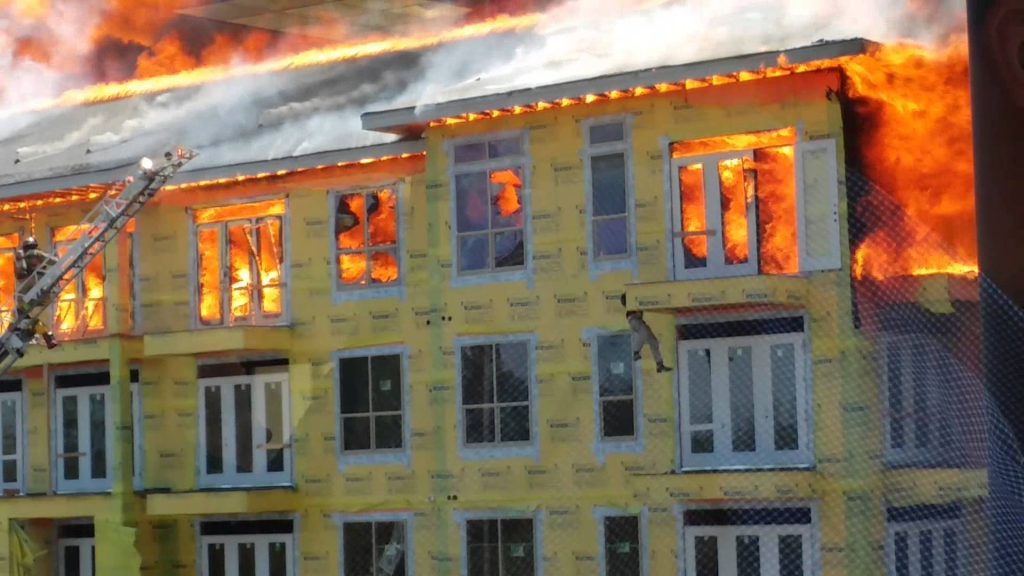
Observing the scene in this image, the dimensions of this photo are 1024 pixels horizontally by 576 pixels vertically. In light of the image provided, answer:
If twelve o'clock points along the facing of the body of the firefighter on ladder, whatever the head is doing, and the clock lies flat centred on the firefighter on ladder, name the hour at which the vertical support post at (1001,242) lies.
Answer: The vertical support post is roughly at 2 o'clock from the firefighter on ladder.

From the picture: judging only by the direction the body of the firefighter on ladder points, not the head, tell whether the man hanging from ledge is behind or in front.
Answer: in front

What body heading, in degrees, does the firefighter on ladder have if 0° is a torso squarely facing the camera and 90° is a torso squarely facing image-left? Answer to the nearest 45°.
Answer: approximately 270°
